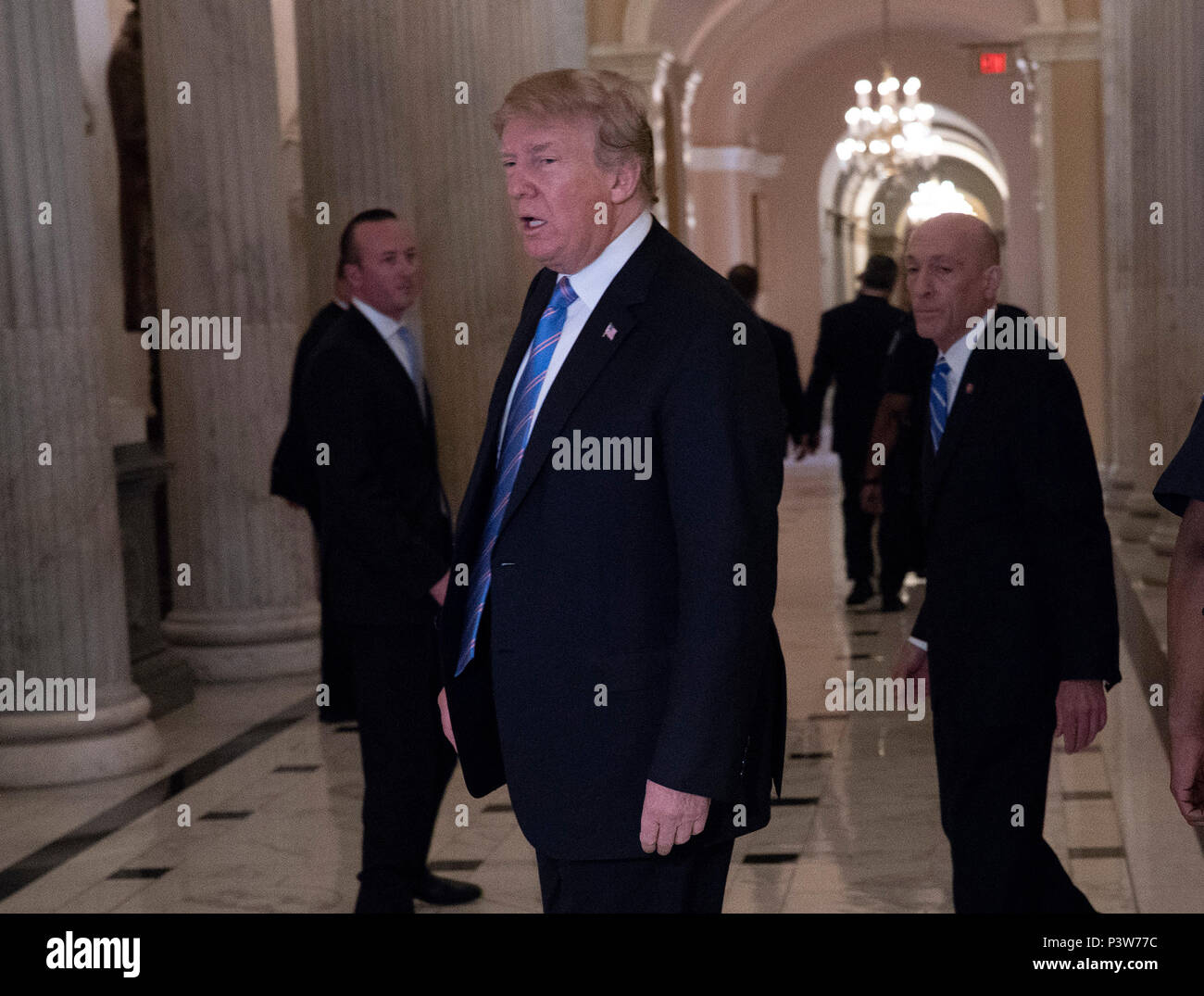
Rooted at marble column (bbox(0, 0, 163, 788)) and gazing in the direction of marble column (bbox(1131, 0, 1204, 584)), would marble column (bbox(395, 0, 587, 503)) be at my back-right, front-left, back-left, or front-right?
front-left

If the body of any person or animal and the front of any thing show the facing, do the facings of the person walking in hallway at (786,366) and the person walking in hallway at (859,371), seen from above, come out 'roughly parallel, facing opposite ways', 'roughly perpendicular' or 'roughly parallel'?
roughly parallel

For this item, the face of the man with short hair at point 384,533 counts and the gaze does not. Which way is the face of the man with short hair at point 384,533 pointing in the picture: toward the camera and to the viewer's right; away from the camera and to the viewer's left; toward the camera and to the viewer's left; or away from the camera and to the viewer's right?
toward the camera and to the viewer's right

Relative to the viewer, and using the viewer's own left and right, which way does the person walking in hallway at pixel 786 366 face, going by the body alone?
facing away from the viewer

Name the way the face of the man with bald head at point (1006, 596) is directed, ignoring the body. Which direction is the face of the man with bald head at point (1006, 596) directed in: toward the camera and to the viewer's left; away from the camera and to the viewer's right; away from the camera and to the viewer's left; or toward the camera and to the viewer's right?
toward the camera and to the viewer's left

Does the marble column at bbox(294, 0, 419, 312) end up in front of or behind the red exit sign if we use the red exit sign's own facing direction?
in front

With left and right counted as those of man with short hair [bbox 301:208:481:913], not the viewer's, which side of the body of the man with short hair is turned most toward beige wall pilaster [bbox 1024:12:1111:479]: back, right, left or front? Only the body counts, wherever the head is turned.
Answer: left

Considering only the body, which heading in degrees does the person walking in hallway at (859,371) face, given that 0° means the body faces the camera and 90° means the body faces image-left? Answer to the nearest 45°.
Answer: approximately 180°

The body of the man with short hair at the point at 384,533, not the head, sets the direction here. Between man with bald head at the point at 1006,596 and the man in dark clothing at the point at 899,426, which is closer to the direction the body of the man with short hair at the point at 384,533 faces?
the man with bald head

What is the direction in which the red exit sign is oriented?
toward the camera

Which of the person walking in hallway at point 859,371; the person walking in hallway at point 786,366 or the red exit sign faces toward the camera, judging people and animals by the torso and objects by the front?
the red exit sign

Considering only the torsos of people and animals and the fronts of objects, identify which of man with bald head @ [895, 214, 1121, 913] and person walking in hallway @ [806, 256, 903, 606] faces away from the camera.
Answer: the person walking in hallway

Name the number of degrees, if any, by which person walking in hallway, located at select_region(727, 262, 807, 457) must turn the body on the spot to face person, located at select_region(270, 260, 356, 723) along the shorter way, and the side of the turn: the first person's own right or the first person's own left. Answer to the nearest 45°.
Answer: approximately 180°

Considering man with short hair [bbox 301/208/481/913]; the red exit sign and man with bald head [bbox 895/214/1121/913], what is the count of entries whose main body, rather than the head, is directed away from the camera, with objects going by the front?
0
